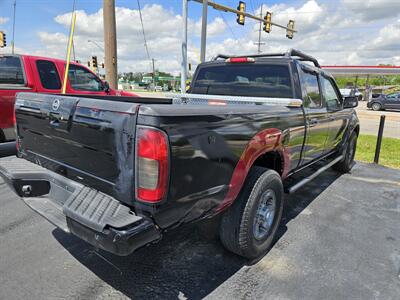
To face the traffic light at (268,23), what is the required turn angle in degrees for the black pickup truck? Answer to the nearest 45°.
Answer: approximately 45° to its left

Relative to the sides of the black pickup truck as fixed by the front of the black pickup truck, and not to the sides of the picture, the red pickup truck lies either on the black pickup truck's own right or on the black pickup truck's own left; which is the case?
on the black pickup truck's own left

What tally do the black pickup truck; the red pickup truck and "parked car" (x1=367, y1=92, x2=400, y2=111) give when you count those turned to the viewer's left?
1

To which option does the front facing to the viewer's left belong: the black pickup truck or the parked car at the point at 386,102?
the parked car

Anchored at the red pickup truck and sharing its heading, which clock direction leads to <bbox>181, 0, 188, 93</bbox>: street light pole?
The street light pole is roughly at 12 o'clock from the red pickup truck.

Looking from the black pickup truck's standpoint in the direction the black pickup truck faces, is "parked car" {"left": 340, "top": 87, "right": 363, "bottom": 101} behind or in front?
in front

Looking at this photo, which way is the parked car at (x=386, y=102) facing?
to the viewer's left

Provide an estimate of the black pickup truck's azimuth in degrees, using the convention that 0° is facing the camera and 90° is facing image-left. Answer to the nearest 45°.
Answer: approximately 225°

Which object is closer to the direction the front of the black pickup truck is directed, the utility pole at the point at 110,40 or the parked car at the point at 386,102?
the parked car

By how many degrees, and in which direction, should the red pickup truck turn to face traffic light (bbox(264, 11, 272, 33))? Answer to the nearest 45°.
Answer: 0° — it already faces it

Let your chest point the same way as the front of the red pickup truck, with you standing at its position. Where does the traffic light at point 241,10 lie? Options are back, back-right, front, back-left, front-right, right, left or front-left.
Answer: front

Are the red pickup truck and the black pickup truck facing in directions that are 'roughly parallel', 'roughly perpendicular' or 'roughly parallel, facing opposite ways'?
roughly parallel

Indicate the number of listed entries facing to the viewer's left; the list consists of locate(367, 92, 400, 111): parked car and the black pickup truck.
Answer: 1
